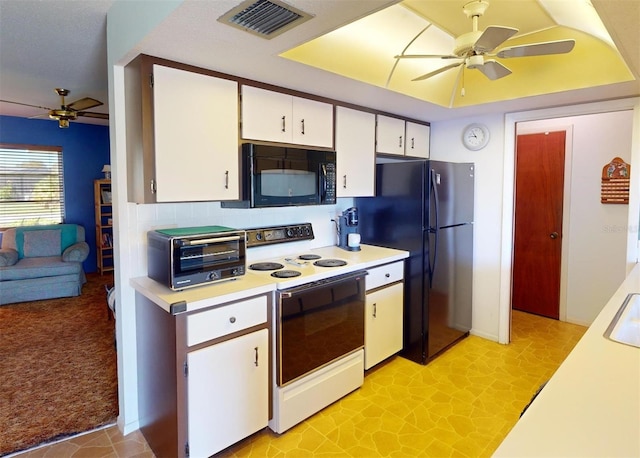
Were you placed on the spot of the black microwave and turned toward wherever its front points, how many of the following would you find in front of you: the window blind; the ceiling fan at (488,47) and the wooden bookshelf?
1

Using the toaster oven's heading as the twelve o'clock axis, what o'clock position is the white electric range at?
The white electric range is roughly at 10 o'clock from the toaster oven.

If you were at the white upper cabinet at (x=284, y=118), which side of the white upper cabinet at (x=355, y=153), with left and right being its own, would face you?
right

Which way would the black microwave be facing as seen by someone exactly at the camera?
facing the viewer and to the right of the viewer

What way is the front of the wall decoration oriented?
toward the camera

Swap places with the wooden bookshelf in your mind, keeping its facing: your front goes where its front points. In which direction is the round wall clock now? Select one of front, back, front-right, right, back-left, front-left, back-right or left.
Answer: front

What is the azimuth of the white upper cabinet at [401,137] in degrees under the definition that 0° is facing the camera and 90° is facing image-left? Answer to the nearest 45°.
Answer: approximately 315°

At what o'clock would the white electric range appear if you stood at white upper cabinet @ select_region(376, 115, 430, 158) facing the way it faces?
The white electric range is roughly at 2 o'clock from the white upper cabinet.

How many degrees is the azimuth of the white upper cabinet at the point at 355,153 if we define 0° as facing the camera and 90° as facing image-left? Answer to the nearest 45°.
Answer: approximately 315°

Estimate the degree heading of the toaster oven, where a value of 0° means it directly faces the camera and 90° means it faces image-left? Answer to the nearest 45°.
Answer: approximately 315°

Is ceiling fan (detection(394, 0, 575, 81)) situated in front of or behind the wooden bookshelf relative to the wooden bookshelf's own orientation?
in front

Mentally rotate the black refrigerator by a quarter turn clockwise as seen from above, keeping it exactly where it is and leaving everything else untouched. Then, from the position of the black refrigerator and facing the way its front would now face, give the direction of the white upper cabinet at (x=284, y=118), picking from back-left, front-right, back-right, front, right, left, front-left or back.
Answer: front

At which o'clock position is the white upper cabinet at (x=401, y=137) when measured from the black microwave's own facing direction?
The white upper cabinet is roughly at 9 o'clock from the black microwave.

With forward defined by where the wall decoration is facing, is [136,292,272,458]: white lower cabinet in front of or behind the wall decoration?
in front
